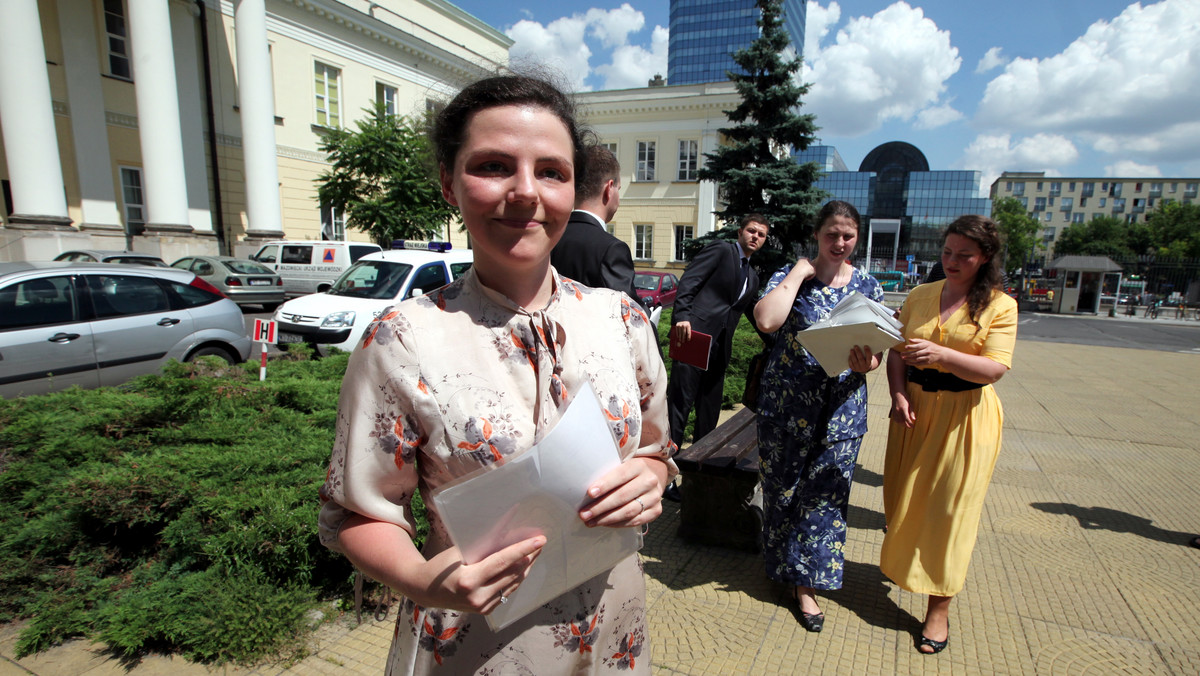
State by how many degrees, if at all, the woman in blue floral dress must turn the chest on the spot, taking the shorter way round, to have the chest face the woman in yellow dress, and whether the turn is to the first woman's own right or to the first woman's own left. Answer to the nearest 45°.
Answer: approximately 90° to the first woman's own left

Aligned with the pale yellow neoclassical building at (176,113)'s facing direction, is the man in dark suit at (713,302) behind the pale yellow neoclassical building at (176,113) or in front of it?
in front

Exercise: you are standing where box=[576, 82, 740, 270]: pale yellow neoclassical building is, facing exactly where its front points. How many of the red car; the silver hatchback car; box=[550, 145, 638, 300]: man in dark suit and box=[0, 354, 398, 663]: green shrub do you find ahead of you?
4

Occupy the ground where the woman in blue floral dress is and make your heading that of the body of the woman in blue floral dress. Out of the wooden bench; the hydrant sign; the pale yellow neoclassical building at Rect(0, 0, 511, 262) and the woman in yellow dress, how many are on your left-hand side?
1

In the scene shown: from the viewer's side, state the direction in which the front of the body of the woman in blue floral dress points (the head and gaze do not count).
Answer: toward the camera

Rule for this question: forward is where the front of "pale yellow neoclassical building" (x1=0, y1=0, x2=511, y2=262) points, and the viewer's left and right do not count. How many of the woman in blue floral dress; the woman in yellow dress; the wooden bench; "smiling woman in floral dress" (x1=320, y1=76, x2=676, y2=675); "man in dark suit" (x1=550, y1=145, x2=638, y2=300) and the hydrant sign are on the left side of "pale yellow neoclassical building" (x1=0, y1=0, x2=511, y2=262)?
0

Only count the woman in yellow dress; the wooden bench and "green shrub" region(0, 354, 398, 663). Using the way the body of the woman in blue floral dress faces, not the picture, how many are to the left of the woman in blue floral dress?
1

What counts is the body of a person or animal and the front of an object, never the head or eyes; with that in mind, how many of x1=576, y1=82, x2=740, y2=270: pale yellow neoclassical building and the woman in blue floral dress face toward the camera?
2

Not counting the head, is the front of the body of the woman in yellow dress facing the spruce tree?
no

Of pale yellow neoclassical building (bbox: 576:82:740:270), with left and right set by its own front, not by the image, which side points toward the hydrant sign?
front

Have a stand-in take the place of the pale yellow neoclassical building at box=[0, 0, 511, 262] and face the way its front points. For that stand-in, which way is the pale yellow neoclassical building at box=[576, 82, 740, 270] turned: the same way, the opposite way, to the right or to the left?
to the right

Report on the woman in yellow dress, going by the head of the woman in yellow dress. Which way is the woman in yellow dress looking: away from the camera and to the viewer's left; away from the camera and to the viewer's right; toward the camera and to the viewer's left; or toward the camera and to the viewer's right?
toward the camera and to the viewer's left

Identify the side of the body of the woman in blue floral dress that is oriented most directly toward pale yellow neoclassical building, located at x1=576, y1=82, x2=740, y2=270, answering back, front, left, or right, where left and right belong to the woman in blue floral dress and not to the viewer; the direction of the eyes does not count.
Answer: back

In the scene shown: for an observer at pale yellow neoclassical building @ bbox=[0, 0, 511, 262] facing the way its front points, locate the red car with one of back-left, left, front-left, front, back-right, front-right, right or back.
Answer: front

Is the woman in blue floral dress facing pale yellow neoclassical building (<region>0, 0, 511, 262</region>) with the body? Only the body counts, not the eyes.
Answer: no

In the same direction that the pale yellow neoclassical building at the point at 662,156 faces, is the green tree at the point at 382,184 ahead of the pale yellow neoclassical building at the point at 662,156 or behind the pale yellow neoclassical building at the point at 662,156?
ahead

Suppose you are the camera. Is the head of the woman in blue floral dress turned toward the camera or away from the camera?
toward the camera

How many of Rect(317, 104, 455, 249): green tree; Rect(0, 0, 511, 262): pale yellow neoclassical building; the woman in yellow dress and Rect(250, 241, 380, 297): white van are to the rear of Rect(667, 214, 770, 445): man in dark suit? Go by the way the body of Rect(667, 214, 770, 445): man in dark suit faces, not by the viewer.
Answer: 3
